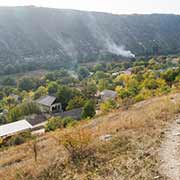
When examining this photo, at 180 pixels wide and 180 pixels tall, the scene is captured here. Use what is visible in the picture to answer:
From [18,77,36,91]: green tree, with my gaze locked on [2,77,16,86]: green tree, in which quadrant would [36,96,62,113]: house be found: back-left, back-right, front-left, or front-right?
back-left

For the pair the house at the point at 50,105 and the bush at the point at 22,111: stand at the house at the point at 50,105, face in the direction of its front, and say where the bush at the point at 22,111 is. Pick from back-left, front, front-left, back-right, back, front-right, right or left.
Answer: right

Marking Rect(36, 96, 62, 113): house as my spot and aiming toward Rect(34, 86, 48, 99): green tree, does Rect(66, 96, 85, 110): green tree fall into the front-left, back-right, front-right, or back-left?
back-right

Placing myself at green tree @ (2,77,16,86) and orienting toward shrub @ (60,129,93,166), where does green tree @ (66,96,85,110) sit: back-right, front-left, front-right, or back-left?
front-left

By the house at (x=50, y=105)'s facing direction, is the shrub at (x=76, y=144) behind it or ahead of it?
ahead

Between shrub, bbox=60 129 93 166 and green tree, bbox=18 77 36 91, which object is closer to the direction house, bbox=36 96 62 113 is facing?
the shrub

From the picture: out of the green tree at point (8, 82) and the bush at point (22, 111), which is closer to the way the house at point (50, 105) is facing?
the bush

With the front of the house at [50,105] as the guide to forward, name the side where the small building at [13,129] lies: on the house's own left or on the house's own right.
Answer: on the house's own right

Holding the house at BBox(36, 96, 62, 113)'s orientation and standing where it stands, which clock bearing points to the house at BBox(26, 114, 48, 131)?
the house at BBox(26, 114, 48, 131) is roughly at 2 o'clock from the house at BBox(36, 96, 62, 113).

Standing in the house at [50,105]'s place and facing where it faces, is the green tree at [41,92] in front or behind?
behind

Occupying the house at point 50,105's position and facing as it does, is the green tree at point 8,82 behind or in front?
behind

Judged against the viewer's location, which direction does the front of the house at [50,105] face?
facing the viewer and to the right of the viewer
